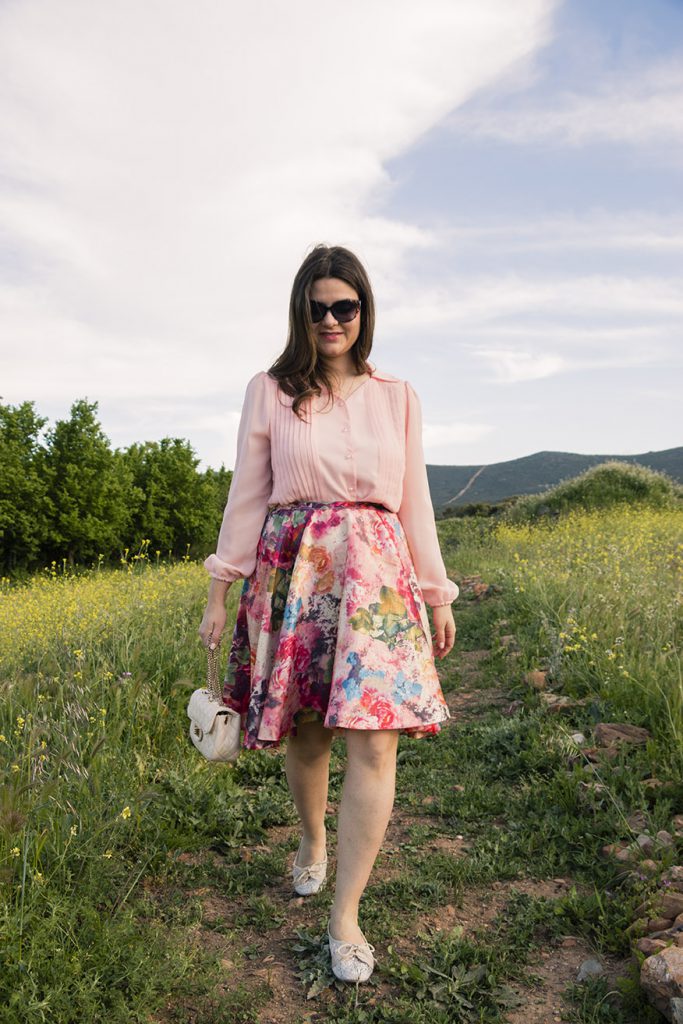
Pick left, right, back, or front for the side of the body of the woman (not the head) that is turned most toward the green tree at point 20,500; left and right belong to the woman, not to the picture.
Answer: back

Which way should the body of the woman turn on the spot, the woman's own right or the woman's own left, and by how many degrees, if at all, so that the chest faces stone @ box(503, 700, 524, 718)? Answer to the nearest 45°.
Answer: approximately 135° to the woman's own left

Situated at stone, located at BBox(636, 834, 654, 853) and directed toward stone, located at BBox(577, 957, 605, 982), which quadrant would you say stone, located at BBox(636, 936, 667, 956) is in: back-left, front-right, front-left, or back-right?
front-left

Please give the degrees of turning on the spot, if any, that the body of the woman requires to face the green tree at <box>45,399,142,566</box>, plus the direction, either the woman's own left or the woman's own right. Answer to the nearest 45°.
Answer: approximately 180°

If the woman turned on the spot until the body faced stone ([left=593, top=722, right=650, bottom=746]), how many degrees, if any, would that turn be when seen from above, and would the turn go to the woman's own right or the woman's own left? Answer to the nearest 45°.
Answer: approximately 135° to the woman's own left

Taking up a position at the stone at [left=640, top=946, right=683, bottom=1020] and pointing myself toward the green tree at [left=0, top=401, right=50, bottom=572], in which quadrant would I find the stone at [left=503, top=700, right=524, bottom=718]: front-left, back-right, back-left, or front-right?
front-right

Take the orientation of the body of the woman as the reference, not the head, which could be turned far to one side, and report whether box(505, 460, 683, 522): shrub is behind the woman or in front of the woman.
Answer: behind

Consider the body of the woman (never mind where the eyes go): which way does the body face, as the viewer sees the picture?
toward the camera

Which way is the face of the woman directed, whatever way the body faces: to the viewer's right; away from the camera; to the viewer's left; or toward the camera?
toward the camera
